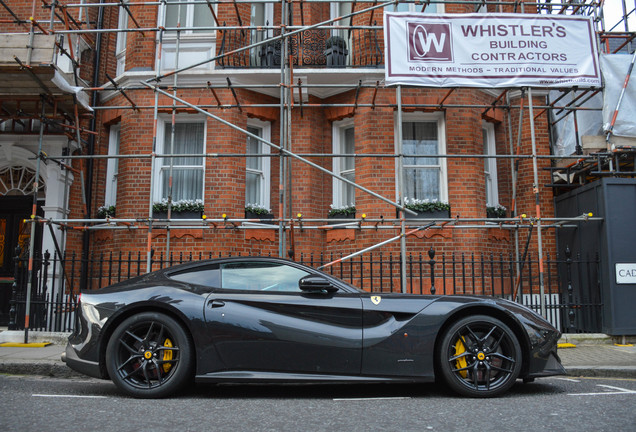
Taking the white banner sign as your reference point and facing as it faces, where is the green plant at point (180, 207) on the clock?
The green plant is roughly at 3 o'clock from the white banner sign.

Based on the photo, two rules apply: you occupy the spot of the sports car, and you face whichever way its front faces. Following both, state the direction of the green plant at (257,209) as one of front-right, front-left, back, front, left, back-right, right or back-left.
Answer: left

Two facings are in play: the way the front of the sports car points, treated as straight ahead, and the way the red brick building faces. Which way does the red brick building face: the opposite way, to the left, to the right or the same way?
to the right

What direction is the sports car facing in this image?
to the viewer's right

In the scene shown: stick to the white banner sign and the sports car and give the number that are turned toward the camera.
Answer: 1

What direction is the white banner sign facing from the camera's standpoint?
toward the camera

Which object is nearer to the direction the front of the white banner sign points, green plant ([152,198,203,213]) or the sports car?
the sports car

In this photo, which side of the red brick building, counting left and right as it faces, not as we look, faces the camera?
front

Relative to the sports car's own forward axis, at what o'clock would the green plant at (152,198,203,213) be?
The green plant is roughly at 8 o'clock from the sports car.

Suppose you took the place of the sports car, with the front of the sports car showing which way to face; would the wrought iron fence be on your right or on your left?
on your left

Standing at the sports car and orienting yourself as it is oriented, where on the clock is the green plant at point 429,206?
The green plant is roughly at 10 o'clock from the sports car.
